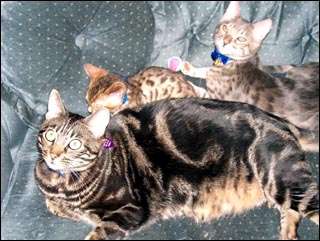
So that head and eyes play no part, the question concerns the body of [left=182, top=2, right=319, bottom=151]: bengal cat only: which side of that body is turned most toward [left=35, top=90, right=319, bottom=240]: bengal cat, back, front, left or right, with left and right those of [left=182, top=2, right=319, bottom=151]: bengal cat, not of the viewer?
left

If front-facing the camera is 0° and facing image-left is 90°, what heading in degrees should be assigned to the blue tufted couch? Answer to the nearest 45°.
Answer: approximately 0°

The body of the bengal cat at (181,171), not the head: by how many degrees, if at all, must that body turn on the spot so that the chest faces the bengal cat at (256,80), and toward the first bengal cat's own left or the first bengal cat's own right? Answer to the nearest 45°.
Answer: approximately 135° to the first bengal cat's own right

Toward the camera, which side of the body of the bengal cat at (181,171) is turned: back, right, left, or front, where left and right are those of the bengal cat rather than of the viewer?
left

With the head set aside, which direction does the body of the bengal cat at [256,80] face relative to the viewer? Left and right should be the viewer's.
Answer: facing to the left of the viewer

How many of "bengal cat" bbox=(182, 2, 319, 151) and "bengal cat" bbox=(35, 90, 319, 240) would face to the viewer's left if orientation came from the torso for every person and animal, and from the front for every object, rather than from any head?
2
